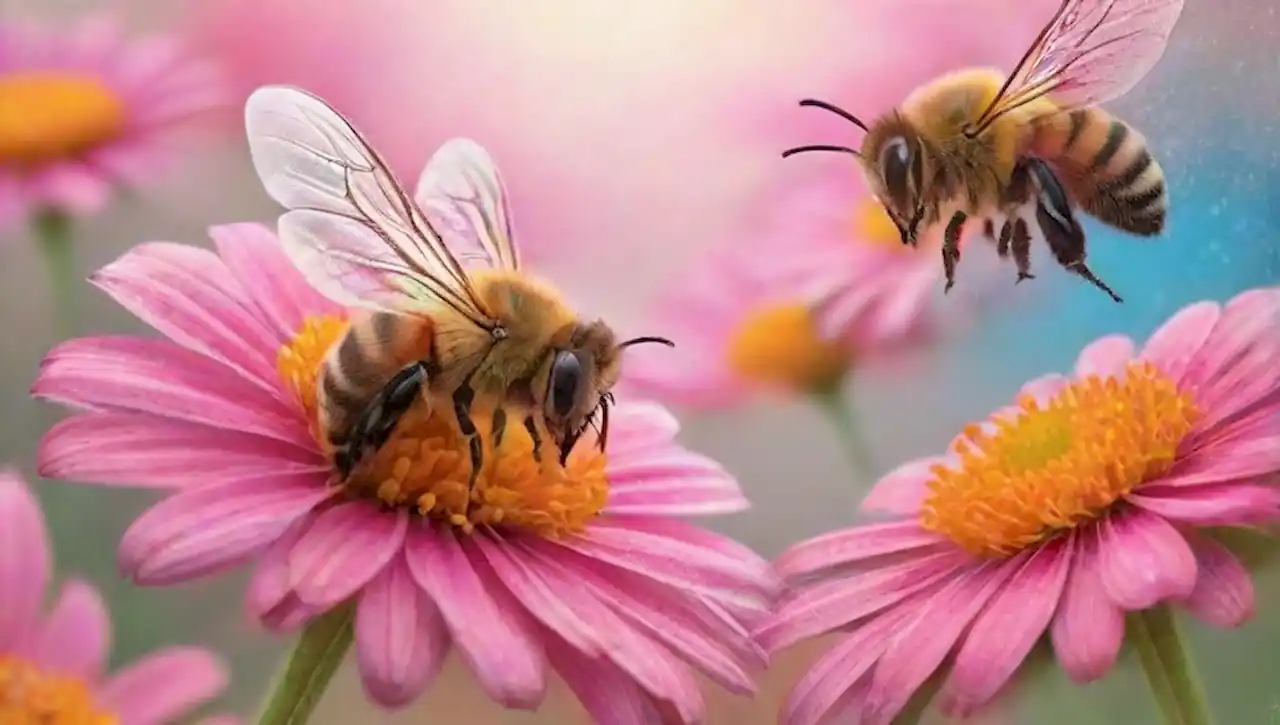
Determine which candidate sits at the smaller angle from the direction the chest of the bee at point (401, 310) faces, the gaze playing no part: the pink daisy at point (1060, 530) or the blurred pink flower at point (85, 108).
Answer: the pink daisy

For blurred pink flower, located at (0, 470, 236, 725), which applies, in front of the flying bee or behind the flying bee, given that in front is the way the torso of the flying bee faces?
in front

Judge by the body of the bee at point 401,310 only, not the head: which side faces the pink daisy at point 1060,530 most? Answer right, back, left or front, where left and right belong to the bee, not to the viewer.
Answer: front

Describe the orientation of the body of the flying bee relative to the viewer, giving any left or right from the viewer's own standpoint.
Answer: facing to the left of the viewer

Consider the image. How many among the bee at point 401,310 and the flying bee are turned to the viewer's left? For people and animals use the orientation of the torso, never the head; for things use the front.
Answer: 1

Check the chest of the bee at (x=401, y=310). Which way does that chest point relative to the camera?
to the viewer's right

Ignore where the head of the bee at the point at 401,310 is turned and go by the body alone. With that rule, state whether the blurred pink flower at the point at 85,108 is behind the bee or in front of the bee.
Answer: behind

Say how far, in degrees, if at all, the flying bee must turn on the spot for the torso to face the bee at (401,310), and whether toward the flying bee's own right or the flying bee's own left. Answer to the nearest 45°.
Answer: approximately 45° to the flying bee's own left
